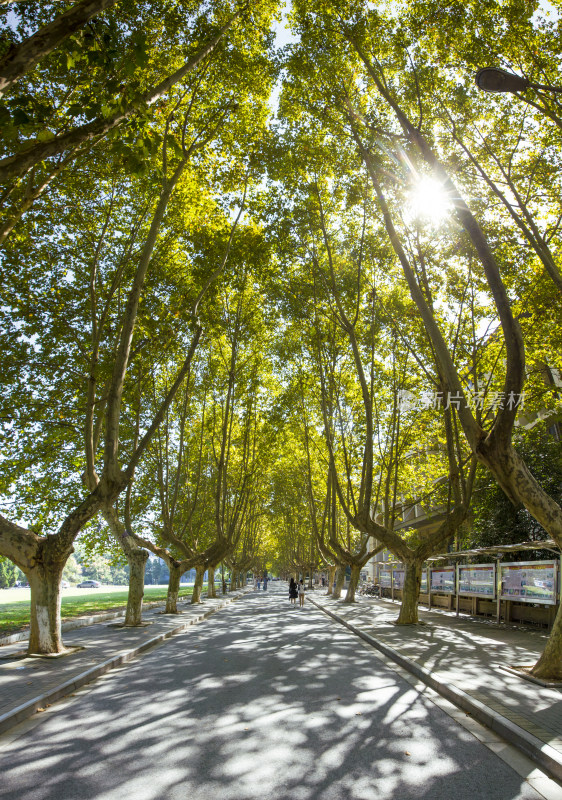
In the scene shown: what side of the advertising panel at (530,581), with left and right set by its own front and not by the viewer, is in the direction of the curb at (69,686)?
front

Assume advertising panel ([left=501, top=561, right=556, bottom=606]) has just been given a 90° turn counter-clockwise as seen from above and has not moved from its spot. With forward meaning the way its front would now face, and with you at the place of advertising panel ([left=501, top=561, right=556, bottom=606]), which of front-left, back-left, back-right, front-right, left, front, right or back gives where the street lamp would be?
front-right

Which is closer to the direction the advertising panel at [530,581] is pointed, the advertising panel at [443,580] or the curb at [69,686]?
the curb

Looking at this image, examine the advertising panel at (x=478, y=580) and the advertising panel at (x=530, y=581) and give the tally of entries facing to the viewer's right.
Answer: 0

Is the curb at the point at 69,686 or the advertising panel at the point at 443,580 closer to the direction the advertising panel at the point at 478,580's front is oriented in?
the curb

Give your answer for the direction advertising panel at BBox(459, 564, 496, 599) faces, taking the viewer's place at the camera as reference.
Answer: facing the viewer and to the left of the viewer

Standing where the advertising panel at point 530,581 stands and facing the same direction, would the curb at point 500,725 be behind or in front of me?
in front

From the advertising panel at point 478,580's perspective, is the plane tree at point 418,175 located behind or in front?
in front

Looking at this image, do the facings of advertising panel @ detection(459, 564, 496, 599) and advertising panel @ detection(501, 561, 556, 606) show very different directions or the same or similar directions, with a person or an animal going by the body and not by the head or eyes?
same or similar directions
